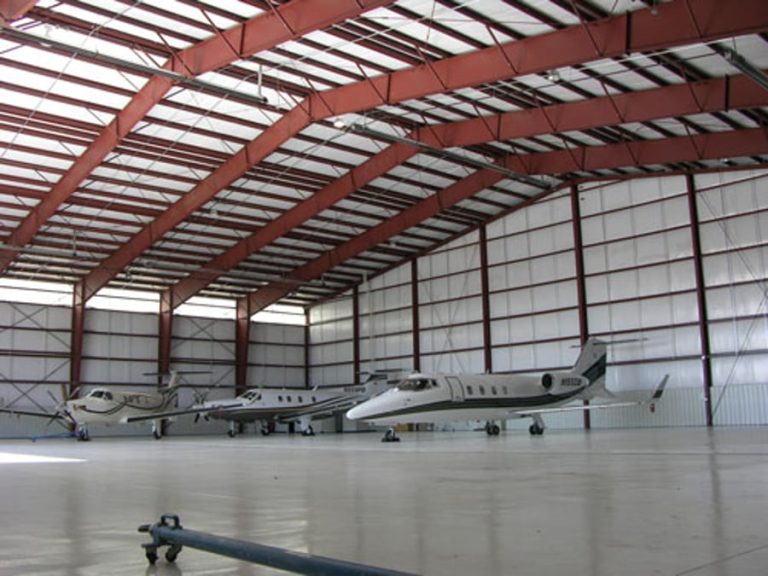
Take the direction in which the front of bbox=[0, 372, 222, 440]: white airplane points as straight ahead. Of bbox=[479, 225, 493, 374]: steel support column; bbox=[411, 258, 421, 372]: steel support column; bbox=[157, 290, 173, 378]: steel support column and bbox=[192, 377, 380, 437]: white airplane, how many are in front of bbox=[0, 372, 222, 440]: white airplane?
0

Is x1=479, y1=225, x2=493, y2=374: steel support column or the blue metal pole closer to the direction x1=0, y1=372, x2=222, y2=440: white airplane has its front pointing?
the blue metal pole

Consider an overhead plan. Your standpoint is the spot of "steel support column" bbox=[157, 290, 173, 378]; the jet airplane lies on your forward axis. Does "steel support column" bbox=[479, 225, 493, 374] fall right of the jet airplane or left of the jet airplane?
left

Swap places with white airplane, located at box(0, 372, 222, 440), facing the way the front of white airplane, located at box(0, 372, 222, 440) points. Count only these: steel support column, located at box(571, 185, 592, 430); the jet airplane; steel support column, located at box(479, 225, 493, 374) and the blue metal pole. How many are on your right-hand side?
0

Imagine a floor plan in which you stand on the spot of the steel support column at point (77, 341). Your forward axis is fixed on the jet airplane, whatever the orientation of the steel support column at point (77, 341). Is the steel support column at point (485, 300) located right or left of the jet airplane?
left

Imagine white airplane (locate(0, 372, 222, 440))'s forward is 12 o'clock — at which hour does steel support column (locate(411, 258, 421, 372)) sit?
The steel support column is roughly at 7 o'clock from the white airplane.

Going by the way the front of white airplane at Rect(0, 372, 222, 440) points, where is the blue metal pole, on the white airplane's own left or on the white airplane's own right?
on the white airplane's own left

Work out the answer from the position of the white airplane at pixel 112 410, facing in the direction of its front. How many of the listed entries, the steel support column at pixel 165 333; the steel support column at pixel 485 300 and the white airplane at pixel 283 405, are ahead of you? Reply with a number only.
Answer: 0

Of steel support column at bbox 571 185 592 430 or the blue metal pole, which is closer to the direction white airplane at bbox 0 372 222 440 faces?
the blue metal pole

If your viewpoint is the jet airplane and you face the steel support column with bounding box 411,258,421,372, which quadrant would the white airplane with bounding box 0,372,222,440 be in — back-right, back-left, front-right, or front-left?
front-left

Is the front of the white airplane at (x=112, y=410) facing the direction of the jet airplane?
no

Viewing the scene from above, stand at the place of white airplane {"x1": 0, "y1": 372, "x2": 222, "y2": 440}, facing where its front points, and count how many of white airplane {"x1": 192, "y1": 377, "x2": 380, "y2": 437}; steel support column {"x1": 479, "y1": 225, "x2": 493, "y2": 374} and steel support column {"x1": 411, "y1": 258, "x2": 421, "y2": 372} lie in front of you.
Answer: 0

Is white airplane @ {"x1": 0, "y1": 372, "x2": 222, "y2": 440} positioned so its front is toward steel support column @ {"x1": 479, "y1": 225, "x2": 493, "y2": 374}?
no

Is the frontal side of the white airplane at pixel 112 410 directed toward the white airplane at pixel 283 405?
no

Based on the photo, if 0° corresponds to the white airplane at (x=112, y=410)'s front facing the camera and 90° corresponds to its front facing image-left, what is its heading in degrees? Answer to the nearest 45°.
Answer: approximately 45°

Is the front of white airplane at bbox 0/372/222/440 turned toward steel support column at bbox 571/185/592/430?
no

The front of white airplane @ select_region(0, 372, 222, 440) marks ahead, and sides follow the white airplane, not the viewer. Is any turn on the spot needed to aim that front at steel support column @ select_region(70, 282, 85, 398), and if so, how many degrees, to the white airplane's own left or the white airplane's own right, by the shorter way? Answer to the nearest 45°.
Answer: approximately 135° to the white airplane's own right
